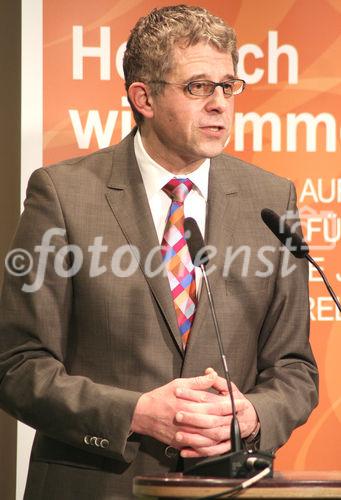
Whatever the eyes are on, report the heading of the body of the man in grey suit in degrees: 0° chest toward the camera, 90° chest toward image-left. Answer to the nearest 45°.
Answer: approximately 315°

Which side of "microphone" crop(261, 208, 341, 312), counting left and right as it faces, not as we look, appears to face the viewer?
left

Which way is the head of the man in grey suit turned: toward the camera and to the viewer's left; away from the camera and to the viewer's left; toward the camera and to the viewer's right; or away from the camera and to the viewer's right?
toward the camera and to the viewer's right
